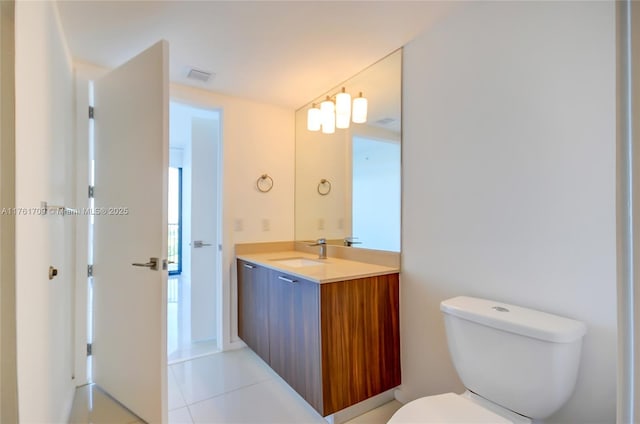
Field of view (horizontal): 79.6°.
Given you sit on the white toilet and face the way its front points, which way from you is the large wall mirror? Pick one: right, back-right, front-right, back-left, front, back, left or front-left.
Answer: right

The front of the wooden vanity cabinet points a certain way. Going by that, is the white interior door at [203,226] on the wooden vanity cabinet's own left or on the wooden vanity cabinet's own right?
on the wooden vanity cabinet's own right

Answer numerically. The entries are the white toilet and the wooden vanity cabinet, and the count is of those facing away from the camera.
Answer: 0

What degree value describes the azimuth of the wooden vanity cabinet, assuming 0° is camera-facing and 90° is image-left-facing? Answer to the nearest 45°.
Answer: approximately 45°

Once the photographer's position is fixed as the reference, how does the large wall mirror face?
facing the viewer and to the left of the viewer

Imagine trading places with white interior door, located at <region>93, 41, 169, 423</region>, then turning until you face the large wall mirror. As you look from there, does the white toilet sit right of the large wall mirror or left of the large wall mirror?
right

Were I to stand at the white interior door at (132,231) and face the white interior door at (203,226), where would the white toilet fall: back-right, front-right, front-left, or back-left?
back-right

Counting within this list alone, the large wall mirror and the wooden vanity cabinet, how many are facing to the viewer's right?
0

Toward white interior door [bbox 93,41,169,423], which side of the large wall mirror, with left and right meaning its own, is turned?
front
